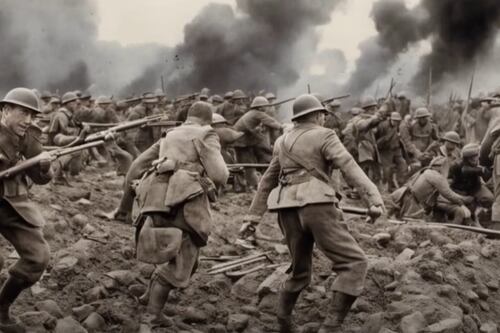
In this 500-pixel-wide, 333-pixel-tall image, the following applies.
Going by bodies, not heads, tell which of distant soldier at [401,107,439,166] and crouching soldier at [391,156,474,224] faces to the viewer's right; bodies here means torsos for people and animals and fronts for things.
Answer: the crouching soldier

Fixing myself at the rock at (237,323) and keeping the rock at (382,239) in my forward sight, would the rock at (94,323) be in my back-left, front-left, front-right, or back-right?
back-left

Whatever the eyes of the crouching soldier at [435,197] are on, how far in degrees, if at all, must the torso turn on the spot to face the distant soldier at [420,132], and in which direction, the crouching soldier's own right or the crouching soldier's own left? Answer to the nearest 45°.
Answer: approximately 90° to the crouching soldier's own left

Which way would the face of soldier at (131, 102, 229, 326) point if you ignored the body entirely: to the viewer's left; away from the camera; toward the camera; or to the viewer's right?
away from the camera

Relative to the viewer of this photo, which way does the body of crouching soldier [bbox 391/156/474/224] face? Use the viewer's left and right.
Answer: facing to the right of the viewer

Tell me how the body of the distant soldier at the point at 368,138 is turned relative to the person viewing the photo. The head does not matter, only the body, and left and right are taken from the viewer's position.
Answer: facing away from the viewer and to the right of the viewer

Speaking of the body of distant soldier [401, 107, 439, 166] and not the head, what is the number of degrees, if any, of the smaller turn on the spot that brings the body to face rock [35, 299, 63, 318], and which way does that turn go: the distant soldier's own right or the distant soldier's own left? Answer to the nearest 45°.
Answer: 0° — they already face it

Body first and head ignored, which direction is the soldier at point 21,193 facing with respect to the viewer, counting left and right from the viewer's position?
facing the viewer and to the right of the viewer

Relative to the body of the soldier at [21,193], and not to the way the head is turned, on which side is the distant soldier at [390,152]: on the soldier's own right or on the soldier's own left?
on the soldier's own left

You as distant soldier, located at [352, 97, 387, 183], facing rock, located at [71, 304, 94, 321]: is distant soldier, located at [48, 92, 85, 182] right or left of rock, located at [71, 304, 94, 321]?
right

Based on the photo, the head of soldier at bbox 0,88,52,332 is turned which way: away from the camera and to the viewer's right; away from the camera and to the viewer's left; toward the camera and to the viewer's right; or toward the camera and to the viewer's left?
toward the camera and to the viewer's right
